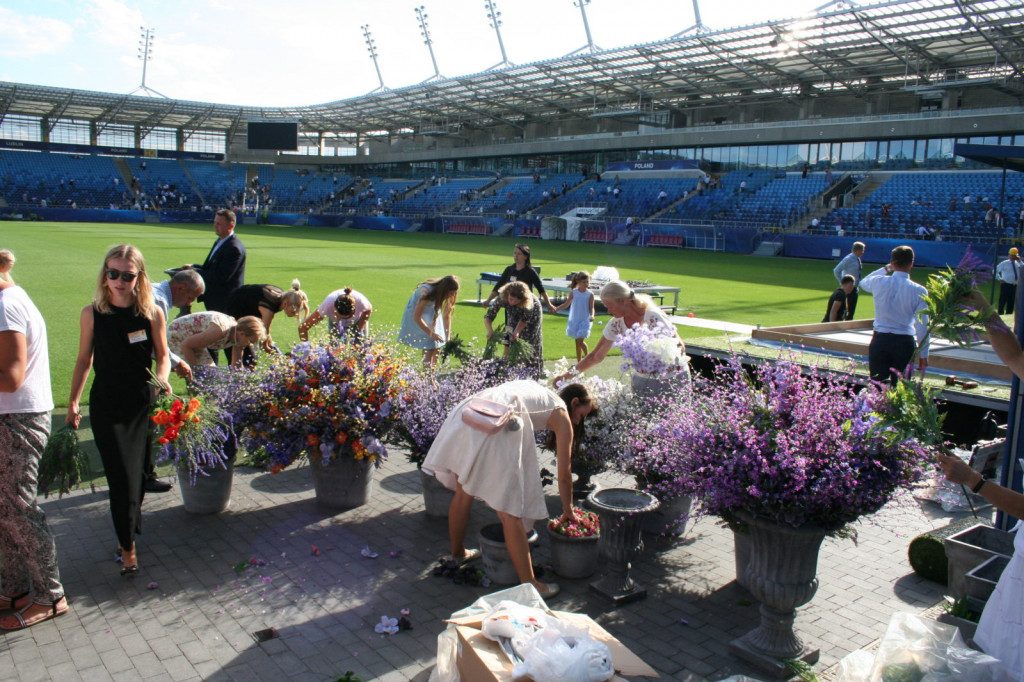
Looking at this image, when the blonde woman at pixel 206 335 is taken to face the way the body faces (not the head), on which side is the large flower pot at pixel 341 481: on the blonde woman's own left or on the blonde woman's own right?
on the blonde woman's own right

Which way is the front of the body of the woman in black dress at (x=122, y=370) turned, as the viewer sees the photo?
toward the camera

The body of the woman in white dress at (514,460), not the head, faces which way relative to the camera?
to the viewer's right

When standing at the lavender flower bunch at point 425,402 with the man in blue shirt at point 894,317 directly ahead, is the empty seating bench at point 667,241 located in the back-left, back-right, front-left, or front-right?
front-left

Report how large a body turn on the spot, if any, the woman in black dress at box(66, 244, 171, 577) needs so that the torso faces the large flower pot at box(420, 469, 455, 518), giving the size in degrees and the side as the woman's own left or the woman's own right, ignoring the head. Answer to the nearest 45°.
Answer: approximately 90° to the woman's own left

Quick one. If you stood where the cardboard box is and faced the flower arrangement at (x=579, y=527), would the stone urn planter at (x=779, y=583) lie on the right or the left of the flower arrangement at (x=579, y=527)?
right

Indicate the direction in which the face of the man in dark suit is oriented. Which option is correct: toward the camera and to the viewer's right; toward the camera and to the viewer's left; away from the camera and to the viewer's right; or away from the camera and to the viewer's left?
toward the camera and to the viewer's left

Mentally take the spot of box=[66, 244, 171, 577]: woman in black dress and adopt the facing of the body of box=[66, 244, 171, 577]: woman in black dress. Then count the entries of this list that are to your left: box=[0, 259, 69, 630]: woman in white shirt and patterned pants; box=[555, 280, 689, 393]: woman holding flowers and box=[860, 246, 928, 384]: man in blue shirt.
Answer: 2
